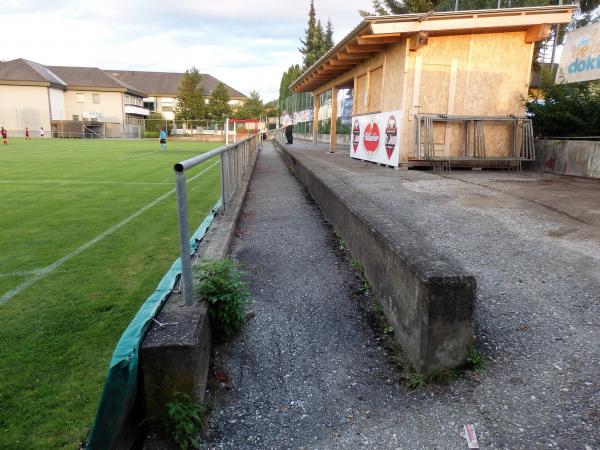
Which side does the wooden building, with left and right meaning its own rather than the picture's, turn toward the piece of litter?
left

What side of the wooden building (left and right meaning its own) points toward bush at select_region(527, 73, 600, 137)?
back

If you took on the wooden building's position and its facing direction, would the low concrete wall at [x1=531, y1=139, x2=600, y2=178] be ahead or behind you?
behind

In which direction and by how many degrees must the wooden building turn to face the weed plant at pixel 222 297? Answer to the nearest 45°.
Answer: approximately 90° to its left

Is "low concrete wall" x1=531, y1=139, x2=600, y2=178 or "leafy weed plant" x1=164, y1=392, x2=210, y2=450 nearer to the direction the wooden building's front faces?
the leafy weed plant

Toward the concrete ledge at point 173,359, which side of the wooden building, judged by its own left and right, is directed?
left

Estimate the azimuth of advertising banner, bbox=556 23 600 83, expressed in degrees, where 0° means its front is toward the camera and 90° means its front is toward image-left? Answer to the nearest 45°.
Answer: approximately 45°

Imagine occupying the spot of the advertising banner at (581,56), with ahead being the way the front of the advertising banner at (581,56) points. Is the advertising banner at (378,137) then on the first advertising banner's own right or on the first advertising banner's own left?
on the first advertising banner's own right

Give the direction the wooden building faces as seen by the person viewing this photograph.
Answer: facing to the left of the viewer
